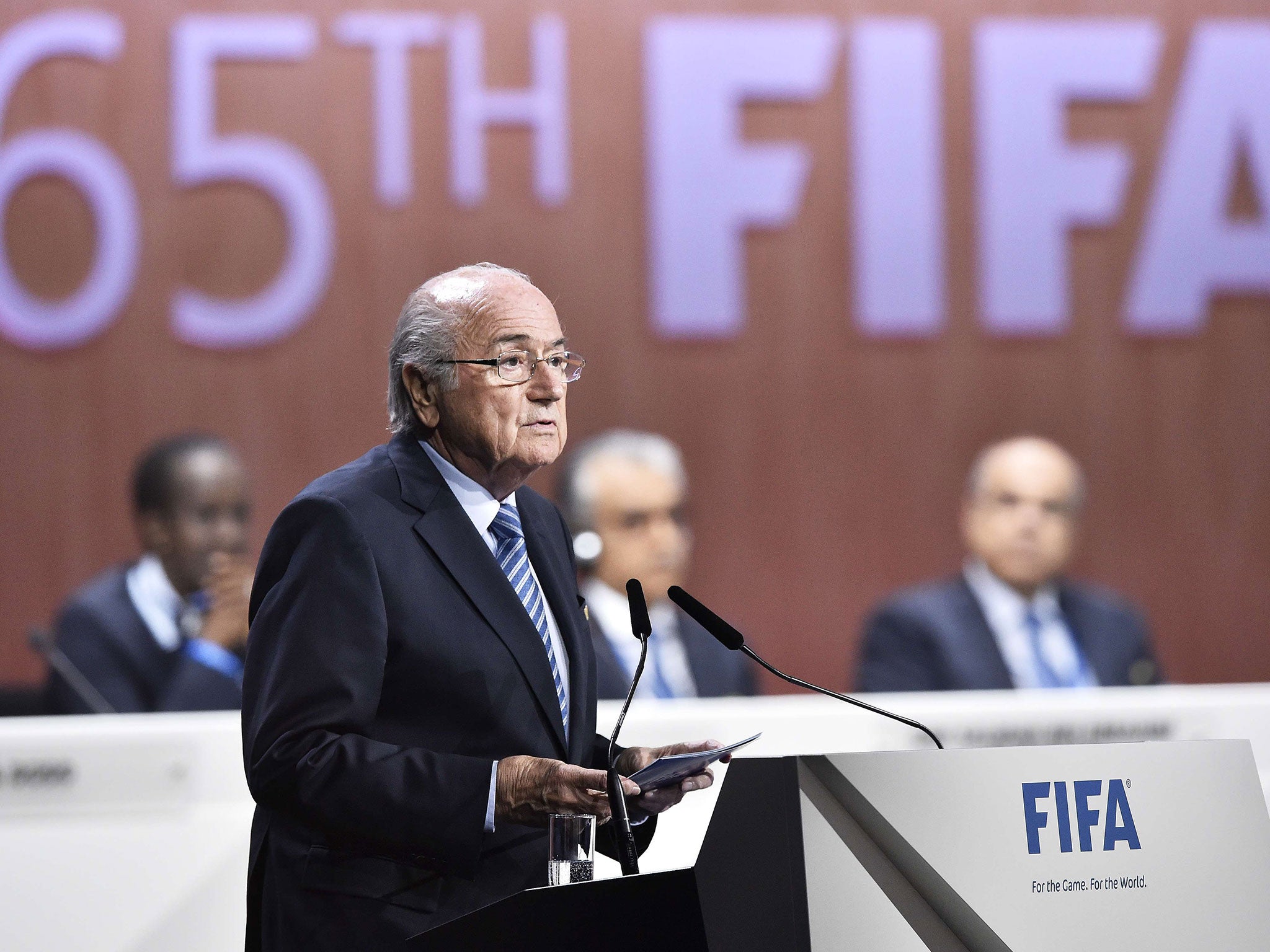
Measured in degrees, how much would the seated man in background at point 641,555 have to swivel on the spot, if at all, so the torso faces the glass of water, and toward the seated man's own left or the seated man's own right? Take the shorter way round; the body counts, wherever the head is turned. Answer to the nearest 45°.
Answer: approximately 45° to the seated man's own right

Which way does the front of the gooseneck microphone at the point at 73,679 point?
to the viewer's left

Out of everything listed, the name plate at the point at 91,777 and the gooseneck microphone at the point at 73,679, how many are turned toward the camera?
1
